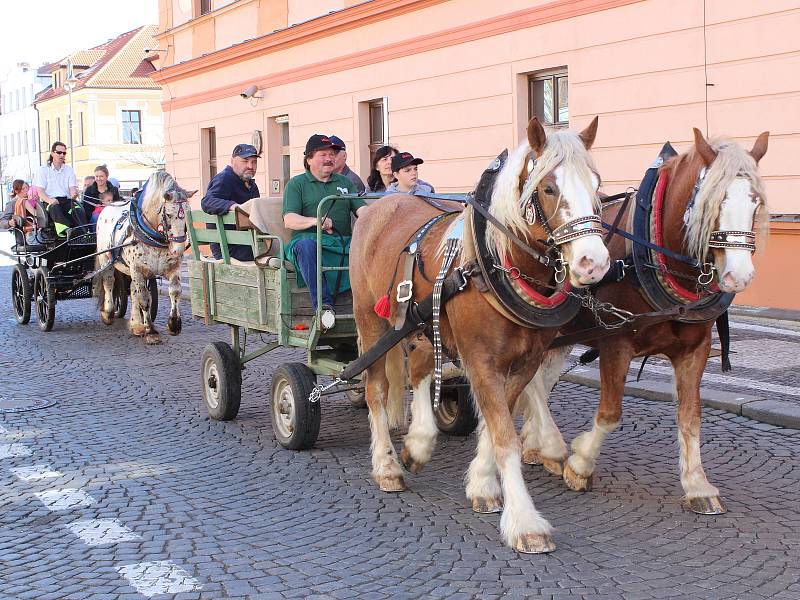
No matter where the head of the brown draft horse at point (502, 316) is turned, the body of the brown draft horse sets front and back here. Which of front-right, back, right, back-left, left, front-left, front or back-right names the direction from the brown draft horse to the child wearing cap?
back-left

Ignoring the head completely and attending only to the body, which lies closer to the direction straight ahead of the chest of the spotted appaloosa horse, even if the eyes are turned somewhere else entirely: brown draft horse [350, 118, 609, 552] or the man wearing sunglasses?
the brown draft horse

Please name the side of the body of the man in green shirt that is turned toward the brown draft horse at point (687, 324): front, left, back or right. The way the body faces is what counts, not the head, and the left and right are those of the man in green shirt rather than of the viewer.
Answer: front

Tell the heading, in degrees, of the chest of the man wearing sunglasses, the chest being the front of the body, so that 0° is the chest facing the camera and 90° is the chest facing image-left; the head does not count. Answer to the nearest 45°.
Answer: approximately 315°

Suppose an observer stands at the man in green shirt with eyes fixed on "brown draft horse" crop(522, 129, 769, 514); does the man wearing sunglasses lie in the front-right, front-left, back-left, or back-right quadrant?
back-left

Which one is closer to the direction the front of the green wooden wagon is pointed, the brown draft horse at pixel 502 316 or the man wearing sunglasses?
the brown draft horse

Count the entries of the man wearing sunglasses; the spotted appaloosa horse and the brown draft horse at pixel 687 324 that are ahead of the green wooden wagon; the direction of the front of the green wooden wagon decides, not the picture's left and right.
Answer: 1

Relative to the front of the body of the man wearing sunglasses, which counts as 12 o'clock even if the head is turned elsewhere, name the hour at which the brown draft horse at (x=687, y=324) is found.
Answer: The brown draft horse is roughly at 1 o'clock from the man wearing sunglasses.

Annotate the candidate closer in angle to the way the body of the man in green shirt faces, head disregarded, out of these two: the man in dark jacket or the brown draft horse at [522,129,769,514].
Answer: the brown draft horse

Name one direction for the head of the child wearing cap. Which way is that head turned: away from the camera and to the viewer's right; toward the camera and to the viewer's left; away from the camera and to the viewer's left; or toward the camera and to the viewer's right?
toward the camera and to the viewer's right

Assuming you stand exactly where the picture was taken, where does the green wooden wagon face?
facing the viewer and to the right of the viewer
